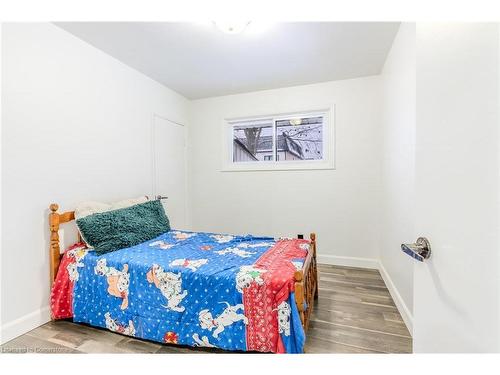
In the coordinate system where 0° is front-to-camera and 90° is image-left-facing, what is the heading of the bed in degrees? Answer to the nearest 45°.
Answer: approximately 315°

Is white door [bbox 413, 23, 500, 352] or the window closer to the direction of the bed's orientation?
the white door

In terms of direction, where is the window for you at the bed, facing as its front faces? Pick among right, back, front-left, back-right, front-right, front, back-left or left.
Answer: left

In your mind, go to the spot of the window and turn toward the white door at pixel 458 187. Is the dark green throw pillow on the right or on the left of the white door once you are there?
right

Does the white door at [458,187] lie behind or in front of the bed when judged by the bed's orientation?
in front
